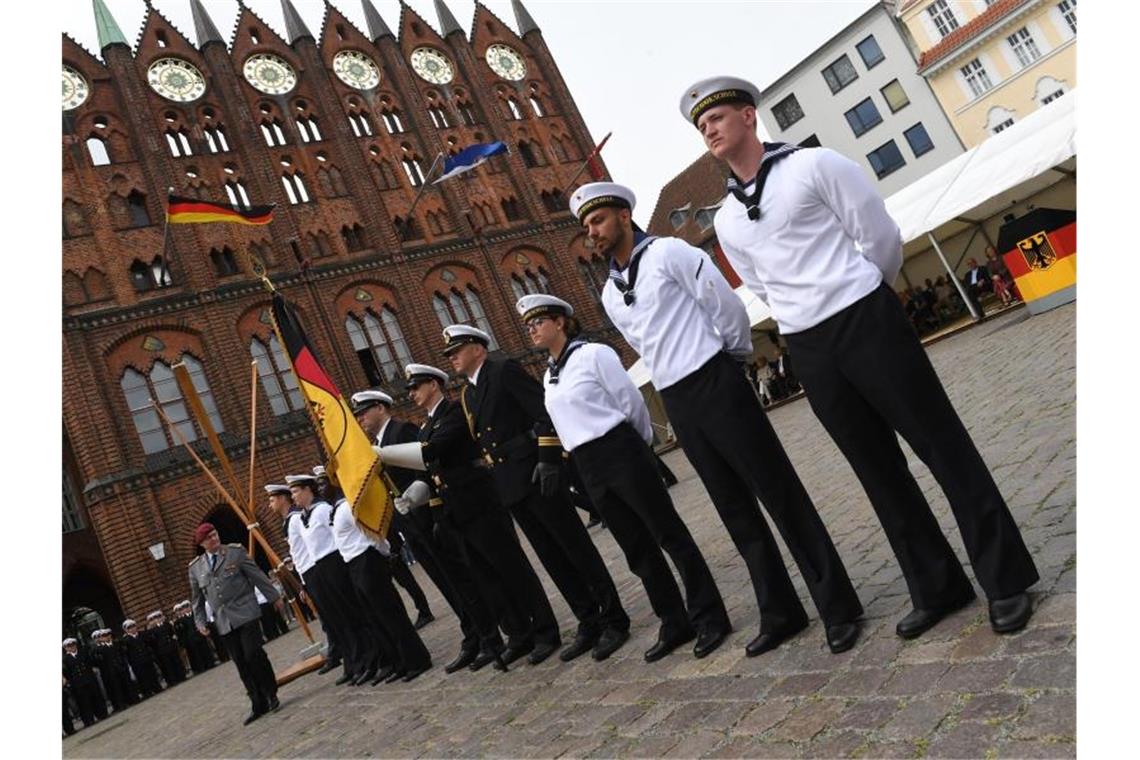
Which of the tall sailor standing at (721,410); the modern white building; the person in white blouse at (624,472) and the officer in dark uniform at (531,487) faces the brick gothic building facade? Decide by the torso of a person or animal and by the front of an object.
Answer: the modern white building

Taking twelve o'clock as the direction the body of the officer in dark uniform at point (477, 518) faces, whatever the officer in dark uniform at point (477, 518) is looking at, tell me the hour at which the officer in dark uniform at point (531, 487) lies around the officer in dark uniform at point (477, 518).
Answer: the officer in dark uniform at point (531, 487) is roughly at 8 o'clock from the officer in dark uniform at point (477, 518).

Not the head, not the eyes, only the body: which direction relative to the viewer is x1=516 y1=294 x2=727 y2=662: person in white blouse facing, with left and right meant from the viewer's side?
facing the viewer and to the left of the viewer

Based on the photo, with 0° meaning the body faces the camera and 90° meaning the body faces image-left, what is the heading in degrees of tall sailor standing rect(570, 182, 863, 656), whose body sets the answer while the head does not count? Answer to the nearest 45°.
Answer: approximately 45°

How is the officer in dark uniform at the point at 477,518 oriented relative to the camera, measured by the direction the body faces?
to the viewer's left

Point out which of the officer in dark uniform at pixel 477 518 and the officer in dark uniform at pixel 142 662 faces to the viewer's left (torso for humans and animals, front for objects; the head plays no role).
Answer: the officer in dark uniform at pixel 477 518

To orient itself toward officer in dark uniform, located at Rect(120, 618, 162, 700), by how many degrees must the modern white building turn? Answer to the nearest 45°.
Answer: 0° — it already faces them

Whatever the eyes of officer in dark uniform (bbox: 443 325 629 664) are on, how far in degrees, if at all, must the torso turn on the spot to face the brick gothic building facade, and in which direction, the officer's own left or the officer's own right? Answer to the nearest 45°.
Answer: approximately 135° to the officer's own right

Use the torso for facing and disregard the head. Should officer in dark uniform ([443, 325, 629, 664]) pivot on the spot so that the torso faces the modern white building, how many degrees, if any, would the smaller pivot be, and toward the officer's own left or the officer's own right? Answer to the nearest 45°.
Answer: approximately 180°

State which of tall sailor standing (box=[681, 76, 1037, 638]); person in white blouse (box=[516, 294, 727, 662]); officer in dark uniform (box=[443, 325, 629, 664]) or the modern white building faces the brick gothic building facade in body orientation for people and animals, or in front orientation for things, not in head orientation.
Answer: the modern white building

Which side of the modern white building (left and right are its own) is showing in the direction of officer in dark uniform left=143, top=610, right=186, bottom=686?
front

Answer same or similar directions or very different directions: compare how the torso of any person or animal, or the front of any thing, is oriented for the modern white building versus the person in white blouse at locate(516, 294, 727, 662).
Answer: same or similar directions
